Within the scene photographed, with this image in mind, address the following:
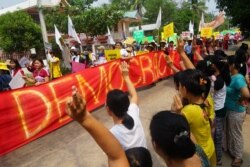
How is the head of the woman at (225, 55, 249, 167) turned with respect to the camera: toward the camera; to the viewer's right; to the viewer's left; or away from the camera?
to the viewer's left

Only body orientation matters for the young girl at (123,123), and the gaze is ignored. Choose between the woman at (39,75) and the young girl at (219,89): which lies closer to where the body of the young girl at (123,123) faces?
the woman

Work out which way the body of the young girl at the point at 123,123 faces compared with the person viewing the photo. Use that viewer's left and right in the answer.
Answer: facing away from the viewer and to the left of the viewer

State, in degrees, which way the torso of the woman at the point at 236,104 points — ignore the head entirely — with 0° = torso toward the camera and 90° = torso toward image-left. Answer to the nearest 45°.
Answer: approximately 90°

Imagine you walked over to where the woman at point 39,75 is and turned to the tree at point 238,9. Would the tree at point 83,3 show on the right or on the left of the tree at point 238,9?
left

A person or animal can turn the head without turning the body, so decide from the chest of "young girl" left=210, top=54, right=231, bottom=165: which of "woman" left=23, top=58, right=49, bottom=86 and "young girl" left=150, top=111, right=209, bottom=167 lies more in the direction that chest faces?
the woman

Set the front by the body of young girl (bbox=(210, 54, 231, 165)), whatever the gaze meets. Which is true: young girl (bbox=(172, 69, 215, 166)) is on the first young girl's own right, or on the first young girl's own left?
on the first young girl's own left

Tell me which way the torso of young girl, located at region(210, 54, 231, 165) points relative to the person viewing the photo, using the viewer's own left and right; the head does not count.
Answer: facing to the left of the viewer

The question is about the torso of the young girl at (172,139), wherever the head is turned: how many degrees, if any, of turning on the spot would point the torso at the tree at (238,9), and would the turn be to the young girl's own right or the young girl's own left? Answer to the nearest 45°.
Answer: approximately 45° to the young girl's own right

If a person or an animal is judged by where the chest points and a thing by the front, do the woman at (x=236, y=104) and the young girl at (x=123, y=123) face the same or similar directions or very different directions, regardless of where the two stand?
same or similar directions

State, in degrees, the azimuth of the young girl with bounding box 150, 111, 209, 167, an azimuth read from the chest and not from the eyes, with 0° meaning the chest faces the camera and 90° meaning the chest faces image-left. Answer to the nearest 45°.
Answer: approximately 135°
